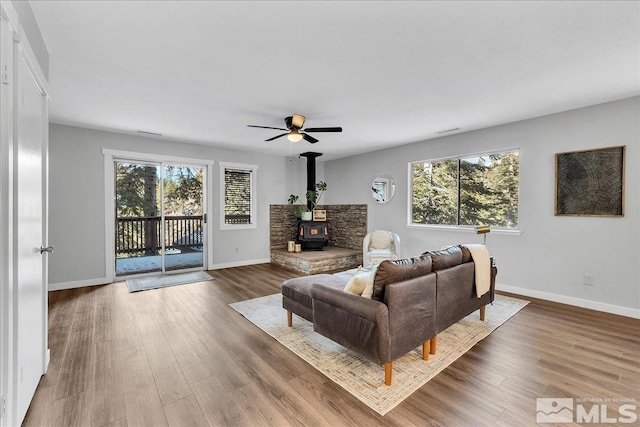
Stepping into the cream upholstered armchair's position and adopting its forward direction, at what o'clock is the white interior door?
The white interior door is roughly at 1 o'clock from the cream upholstered armchair.

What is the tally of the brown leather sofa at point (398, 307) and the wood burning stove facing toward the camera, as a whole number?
1

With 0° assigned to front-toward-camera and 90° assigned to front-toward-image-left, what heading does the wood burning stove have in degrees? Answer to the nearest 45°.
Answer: approximately 0°

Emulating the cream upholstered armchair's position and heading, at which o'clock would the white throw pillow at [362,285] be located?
The white throw pillow is roughly at 12 o'clock from the cream upholstered armchair.

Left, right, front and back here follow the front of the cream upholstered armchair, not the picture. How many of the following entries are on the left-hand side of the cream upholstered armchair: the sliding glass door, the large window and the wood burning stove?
1

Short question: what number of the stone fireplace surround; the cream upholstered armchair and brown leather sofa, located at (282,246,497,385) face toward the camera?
2

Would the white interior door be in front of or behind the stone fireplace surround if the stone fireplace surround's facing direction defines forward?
in front

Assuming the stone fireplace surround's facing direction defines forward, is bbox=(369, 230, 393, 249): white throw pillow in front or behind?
in front

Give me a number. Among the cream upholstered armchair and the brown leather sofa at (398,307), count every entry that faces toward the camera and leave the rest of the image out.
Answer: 1
